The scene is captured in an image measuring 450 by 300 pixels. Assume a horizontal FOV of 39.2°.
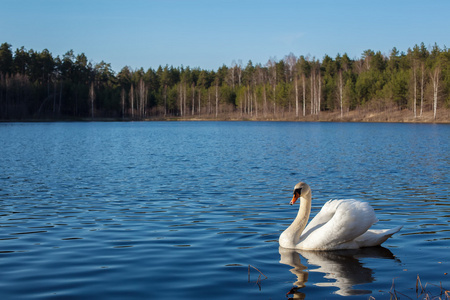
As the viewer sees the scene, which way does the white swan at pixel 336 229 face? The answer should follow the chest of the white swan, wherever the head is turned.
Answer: to the viewer's left
